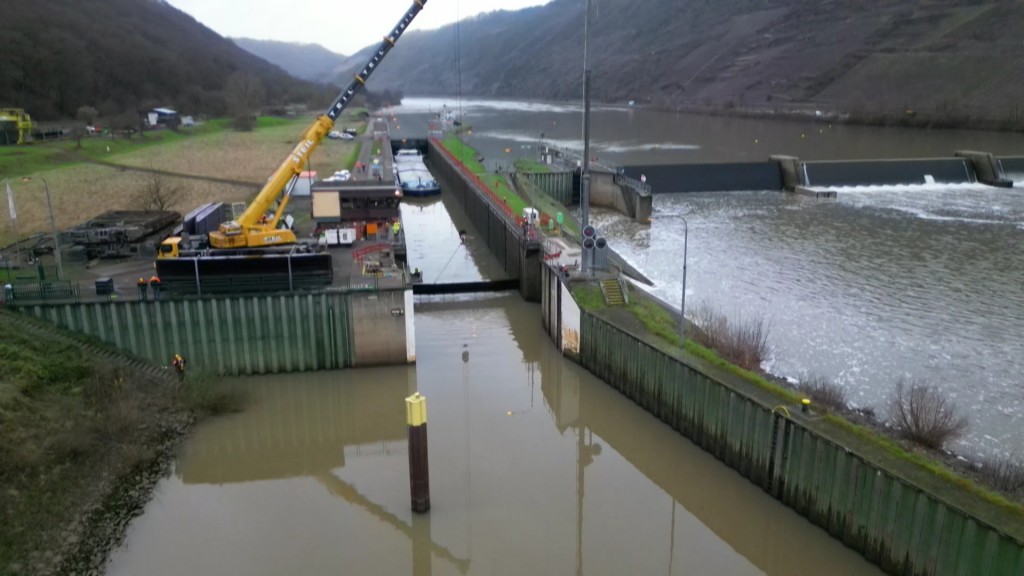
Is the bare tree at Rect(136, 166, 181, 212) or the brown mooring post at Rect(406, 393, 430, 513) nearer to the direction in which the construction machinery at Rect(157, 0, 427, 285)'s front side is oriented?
the bare tree

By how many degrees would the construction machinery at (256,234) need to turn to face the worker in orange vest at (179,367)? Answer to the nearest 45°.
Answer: approximately 45° to its left

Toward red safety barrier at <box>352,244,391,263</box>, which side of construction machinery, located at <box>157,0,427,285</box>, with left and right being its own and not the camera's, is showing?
back

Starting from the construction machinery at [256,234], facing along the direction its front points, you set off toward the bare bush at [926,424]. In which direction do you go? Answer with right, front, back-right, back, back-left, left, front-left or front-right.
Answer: back-left

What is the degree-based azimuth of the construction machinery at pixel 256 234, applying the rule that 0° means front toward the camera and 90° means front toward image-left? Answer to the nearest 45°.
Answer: approximately 90°

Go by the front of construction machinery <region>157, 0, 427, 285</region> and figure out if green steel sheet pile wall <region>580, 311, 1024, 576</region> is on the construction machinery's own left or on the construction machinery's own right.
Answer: on the construction machinery's own left

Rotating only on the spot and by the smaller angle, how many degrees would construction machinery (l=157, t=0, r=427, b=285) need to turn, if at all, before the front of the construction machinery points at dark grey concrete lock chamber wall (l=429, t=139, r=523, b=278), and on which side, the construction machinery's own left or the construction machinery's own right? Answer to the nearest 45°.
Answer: approximately 135° to the construction machinery's own right

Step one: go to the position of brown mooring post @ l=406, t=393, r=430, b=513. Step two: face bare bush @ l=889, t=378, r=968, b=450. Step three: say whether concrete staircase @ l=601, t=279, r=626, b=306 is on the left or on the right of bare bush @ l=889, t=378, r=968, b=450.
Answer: left

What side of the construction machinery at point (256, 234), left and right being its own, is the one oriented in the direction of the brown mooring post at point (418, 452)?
left

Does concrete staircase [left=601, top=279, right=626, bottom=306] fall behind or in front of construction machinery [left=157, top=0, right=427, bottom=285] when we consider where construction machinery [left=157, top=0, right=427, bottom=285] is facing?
behind
